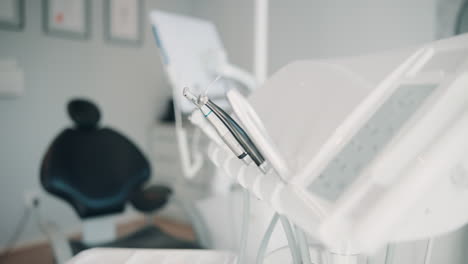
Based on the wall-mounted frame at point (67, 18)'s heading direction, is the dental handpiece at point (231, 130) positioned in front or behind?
in front

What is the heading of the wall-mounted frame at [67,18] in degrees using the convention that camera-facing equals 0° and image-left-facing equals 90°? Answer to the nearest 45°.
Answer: approximately 315°
